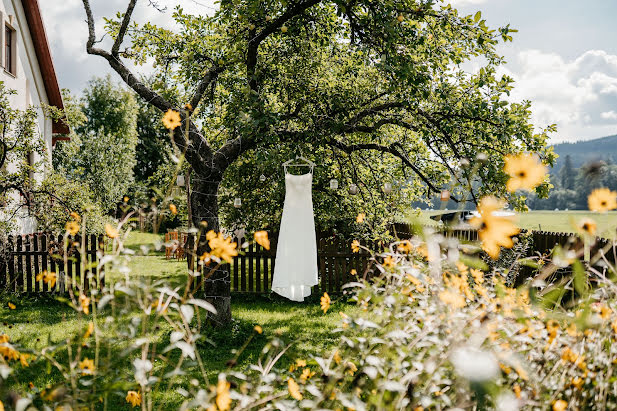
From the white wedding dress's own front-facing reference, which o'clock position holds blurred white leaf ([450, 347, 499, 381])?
The blurred white leaf is roughly at 12 o'clock from the white wedding dress.

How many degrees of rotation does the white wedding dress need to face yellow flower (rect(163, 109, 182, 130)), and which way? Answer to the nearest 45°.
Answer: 0° — it already faces it

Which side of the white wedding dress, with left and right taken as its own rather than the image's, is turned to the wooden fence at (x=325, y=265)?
back

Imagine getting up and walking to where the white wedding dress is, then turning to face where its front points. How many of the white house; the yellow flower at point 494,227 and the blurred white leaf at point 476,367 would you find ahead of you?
2

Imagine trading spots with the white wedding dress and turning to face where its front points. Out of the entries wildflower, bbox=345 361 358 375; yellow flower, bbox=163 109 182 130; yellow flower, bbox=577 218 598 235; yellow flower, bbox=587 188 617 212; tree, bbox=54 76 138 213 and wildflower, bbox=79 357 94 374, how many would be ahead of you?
5

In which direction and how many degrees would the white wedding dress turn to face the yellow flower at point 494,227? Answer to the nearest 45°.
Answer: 0° — it already faces it

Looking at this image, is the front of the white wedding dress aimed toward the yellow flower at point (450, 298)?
yes

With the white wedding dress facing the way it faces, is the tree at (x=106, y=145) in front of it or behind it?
behind

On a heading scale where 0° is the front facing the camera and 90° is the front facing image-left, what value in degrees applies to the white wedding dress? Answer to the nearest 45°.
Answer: approximately 0°

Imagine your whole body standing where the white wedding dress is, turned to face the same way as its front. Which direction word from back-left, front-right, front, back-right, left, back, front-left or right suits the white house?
back-right

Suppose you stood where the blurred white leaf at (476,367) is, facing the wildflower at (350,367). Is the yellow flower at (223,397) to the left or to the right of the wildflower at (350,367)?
left

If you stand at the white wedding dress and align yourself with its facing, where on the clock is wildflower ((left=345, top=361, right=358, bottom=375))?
The wildflower is roughly at 12 o'clock from the white wedding dress.

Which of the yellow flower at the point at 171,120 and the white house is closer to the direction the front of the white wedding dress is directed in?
the yellow flower
